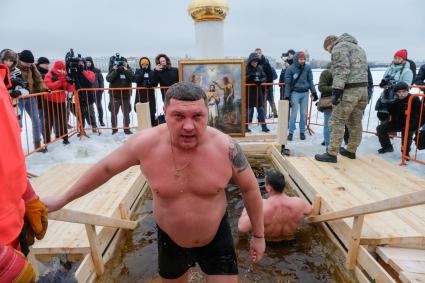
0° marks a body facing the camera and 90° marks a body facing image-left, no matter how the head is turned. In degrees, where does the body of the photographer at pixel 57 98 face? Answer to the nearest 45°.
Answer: approximately 315°

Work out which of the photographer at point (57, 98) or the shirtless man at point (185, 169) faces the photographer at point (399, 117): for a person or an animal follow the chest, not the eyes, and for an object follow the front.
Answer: the photographer at point (57, 98)

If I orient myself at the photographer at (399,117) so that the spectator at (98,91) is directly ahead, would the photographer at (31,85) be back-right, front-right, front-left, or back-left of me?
front-left

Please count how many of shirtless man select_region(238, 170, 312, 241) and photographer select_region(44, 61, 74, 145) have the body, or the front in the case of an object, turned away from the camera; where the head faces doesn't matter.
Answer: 1

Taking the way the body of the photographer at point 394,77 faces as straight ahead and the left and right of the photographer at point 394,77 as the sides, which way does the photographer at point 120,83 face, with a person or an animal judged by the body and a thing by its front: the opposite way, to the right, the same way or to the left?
to the left

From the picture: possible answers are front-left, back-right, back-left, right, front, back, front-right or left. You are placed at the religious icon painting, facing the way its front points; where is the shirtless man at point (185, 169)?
front

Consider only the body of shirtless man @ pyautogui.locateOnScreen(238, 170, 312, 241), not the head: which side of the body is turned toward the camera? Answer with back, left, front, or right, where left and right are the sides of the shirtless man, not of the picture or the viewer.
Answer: back

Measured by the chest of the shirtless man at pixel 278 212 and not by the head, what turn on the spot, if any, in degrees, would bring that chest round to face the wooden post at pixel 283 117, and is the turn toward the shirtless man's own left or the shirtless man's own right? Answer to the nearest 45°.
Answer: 0° — they already face it

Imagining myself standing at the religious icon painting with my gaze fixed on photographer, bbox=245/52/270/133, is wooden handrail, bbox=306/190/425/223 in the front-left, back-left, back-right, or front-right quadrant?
back-right

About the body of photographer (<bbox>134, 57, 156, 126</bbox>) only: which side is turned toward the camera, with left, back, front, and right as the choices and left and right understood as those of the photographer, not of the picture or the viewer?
front

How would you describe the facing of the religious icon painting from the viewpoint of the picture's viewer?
facing the viewer

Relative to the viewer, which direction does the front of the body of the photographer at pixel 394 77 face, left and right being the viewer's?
facing the viewer and to the left of the viewer

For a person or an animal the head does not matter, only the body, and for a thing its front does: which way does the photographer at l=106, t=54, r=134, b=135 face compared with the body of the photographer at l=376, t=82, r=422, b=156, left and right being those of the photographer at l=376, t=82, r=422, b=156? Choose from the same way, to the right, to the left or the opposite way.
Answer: to the left

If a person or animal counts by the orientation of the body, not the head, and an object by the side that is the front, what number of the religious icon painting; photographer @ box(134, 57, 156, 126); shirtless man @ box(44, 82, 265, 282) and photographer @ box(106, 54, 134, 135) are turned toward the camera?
4
